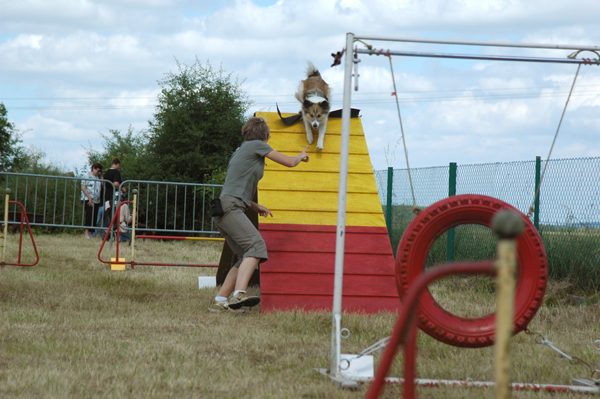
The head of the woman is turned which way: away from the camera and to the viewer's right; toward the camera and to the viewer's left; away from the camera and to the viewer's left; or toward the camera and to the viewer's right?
away from the camera and to the viewer's right

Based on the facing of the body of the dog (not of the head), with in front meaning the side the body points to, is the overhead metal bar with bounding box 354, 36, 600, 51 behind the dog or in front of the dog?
in front

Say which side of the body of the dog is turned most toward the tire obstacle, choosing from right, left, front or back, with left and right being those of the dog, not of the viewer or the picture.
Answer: front

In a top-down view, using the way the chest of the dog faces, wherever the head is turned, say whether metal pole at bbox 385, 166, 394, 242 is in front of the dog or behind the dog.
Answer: behind

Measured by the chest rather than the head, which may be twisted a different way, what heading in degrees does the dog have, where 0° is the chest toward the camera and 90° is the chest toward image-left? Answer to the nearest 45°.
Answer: approximately 0°

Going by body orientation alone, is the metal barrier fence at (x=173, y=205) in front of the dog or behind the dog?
behind

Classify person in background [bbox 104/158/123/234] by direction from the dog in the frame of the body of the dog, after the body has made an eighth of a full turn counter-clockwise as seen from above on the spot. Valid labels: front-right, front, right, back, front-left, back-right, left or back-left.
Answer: back

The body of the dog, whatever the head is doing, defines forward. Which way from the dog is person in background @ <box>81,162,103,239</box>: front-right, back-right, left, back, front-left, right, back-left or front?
back-right

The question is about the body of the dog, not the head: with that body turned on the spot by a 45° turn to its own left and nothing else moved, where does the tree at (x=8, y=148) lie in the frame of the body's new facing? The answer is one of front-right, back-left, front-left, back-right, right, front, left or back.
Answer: back

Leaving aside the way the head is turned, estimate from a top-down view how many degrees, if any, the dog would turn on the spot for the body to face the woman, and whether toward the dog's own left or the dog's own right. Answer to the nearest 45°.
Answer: approximately 45° to the dog's own right
